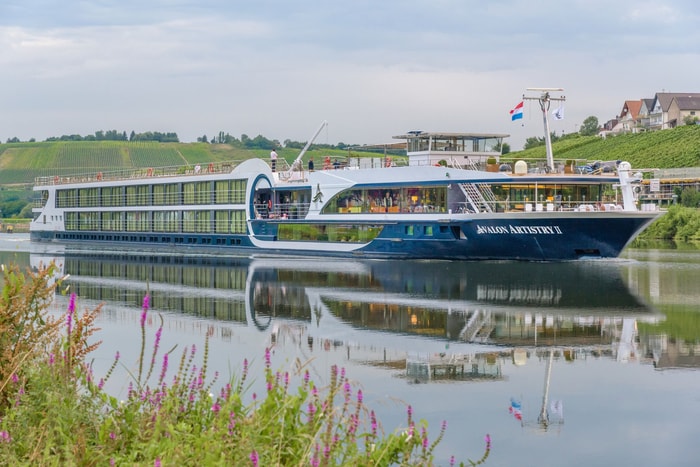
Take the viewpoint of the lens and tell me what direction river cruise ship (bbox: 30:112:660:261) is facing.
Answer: facing the viewer and to the right of the viewer
